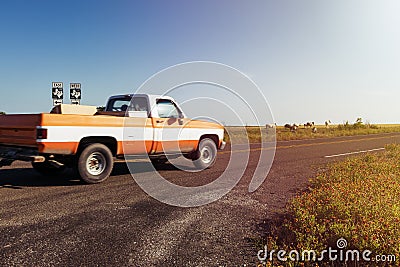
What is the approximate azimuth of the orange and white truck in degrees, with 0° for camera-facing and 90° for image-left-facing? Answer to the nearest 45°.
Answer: approximately 225°

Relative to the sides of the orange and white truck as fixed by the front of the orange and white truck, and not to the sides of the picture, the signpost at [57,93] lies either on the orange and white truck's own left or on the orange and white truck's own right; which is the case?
on the orange and white truck's own left

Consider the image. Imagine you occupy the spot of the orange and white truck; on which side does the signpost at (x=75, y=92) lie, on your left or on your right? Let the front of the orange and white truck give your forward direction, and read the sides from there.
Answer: on your left
